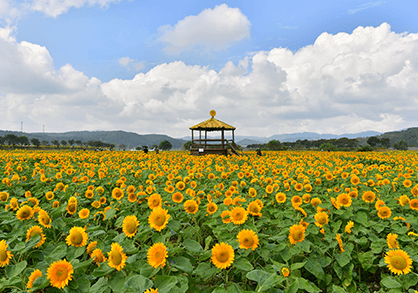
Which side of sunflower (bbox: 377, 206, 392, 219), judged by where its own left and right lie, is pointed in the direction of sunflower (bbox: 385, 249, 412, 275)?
front

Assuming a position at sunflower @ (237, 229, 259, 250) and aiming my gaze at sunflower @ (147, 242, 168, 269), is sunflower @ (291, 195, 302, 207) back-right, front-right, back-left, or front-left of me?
back-right

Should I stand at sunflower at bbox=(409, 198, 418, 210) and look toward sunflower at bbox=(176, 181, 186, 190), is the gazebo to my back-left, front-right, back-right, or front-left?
front-right

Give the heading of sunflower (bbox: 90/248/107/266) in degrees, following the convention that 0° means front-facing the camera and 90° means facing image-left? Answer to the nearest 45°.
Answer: approximately 0°

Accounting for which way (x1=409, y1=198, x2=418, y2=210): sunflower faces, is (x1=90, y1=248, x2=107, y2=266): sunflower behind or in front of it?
in front

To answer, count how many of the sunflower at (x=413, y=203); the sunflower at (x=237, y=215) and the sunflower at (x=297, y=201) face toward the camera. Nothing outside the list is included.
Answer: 3

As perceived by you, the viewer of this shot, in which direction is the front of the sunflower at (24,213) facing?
facing the viewer

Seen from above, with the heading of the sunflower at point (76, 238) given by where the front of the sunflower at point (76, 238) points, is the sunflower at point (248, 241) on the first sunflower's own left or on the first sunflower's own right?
on the first sunflower's own left

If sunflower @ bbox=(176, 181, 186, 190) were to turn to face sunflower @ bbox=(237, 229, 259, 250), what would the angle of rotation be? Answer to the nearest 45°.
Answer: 0° — it already faces it

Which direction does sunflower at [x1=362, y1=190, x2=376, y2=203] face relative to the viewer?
toward the camera

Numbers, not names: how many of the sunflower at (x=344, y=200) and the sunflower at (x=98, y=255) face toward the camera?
2

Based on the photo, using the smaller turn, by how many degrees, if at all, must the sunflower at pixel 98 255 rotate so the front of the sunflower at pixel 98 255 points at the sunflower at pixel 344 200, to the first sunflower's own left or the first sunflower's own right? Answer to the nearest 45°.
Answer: approximately 90° to the first sunflower's own left

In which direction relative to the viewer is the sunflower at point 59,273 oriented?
toward the camera
